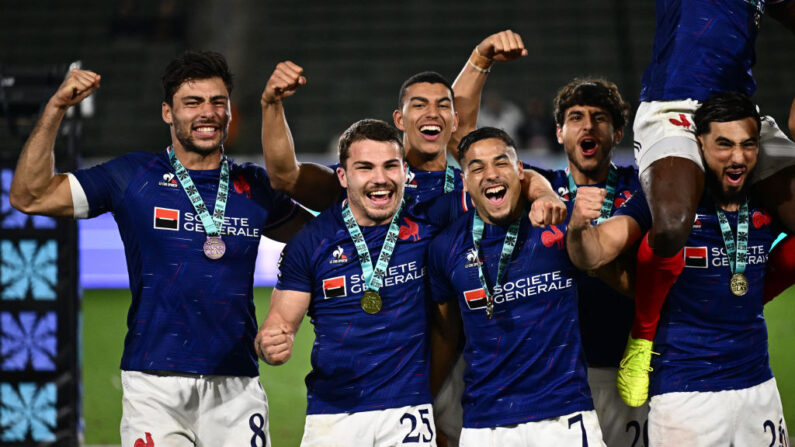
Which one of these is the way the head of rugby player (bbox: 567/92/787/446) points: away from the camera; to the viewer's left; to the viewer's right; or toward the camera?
toward the camera

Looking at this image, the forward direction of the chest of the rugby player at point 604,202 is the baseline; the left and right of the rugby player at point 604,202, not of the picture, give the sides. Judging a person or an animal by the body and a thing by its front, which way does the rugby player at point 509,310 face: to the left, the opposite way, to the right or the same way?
the same way

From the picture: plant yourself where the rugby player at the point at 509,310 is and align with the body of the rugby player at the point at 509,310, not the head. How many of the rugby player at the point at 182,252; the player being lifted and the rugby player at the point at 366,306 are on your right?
2

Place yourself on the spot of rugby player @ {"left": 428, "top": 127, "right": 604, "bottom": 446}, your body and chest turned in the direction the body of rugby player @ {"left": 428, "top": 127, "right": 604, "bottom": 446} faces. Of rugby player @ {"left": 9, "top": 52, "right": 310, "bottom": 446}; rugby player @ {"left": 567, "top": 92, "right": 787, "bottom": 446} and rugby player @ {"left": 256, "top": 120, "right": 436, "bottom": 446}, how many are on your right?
2

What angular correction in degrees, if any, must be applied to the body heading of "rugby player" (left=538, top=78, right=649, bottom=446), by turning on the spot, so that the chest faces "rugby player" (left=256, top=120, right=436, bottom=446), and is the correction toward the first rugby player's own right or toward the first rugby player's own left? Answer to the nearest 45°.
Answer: approximately 45° to the first rugby player's own right

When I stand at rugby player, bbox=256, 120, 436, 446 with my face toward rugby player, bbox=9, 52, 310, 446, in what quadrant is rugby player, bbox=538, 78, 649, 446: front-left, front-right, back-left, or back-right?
back-right

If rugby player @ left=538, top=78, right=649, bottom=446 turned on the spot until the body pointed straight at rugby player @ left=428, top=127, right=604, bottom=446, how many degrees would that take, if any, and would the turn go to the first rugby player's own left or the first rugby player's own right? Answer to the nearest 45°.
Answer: approximately 45° to the first rugby player's own right

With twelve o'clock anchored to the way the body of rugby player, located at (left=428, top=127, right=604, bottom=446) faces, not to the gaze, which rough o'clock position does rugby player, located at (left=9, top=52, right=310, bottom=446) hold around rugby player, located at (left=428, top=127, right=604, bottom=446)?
rugby player, located at (left=9, top=52, right=310, bottom=446) is roughly at 3 o'clock from rugby player, located at (left=428, top=127, right=604, bottom=446).

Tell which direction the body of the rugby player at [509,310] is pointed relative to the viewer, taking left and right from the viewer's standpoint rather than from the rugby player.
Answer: facing the viewer

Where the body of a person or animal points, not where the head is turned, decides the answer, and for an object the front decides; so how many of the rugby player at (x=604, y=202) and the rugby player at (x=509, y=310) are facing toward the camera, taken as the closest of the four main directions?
2

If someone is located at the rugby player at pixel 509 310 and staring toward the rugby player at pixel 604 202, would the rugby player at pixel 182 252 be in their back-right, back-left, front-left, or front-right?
back-left

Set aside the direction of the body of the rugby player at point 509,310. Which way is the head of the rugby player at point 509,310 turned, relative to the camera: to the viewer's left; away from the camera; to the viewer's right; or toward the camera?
toward the camera

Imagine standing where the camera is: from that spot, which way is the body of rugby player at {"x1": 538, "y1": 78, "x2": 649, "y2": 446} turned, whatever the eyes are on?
toward the camera

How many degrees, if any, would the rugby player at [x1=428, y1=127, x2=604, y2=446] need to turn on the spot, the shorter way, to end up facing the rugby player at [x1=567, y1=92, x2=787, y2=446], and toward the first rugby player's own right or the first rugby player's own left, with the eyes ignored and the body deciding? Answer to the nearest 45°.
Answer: approximately 90° to the first rugby player's own left

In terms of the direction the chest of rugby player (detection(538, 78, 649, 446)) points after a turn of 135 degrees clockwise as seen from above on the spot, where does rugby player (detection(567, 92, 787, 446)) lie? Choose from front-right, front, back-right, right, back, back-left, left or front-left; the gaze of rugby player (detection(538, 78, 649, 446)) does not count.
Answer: back

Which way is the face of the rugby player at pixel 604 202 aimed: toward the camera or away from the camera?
toward the camera
